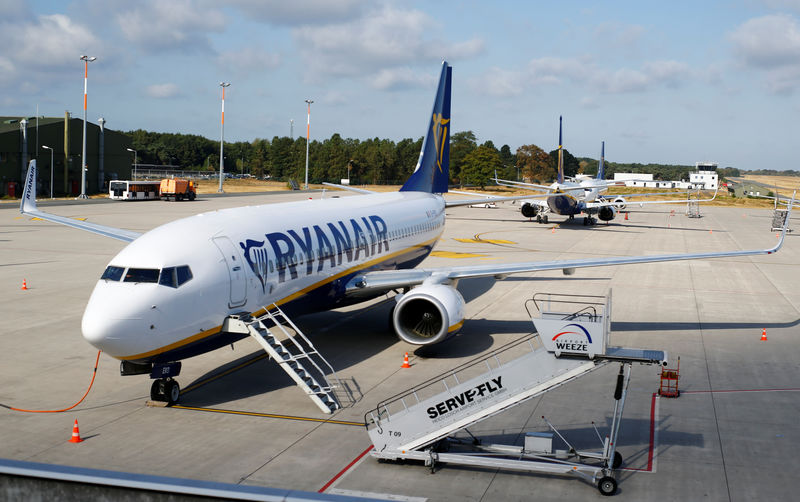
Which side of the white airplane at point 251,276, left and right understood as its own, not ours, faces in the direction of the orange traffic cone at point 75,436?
front

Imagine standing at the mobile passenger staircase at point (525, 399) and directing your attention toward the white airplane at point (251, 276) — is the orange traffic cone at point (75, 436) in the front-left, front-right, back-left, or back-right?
front-left

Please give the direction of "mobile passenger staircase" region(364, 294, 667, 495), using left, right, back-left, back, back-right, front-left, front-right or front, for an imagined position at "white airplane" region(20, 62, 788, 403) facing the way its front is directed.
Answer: left

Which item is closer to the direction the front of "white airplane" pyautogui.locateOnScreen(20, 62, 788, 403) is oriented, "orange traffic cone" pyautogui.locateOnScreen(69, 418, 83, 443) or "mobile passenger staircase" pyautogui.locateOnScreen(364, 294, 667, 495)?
the orange traffic cone

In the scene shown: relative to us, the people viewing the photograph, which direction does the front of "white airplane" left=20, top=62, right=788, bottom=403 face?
facing the viewer and to the left of the viewer
